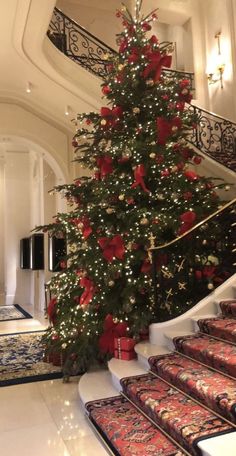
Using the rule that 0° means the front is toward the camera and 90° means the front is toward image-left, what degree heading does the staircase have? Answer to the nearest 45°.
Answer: approximately 45°

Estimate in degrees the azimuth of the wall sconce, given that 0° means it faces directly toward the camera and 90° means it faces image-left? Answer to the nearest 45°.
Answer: approximately 45°
